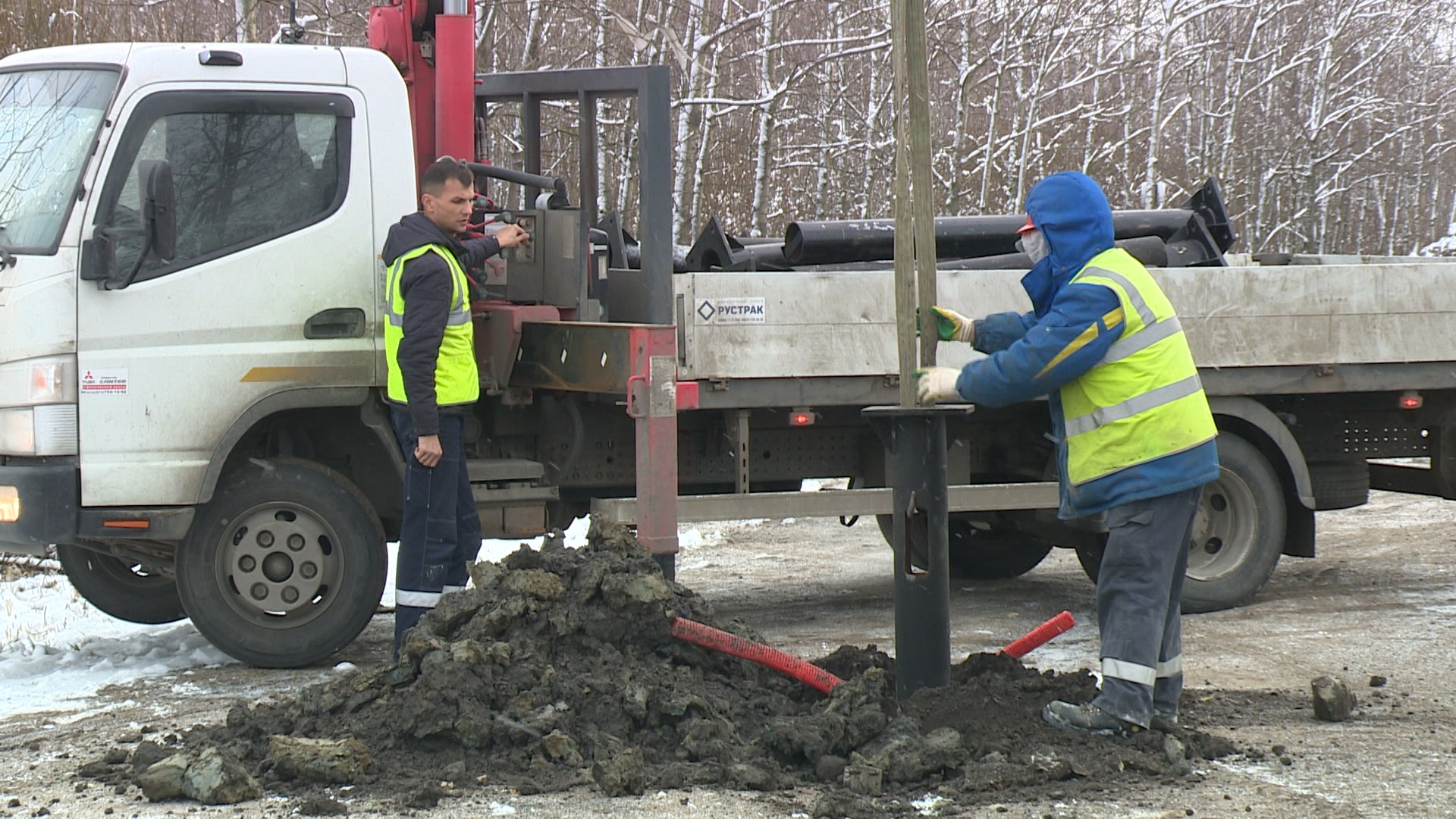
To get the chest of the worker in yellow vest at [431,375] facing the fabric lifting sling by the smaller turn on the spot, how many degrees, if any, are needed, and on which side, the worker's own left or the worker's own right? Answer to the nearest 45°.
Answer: approximately 45° to the worker's own right

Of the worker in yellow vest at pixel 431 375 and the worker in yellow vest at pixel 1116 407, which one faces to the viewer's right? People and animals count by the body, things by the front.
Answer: the worker in yellow vest at pixel 431 375

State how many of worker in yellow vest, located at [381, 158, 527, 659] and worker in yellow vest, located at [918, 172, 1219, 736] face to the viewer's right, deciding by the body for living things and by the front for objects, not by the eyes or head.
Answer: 1

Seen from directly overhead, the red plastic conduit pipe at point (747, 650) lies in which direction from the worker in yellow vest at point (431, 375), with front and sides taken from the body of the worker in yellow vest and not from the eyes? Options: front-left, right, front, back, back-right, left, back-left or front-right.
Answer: front-right

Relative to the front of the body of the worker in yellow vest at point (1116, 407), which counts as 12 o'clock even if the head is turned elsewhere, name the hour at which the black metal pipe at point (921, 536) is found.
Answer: The black metal pipe is roughly at 12 o'clock from the worker in yellow vest.

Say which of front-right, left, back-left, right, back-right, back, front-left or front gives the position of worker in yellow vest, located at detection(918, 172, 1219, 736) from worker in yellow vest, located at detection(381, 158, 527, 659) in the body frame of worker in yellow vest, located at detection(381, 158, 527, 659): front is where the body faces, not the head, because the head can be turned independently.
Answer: front-right

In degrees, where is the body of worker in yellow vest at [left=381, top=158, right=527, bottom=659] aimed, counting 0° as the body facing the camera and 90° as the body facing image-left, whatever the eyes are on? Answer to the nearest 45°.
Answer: approximately 270°

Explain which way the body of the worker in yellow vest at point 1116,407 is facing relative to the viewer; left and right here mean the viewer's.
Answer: facing to the left of the viewer

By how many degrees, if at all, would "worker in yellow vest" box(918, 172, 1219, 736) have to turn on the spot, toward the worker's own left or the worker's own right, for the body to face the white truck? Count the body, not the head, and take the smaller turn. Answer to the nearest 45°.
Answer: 0° — they already face it

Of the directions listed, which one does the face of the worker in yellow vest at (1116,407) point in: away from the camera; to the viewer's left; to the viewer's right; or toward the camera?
to the viewer's left
